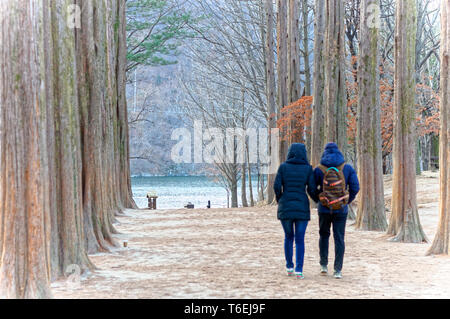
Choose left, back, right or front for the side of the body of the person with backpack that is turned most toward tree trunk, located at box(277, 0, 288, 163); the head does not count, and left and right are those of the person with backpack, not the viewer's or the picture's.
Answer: front

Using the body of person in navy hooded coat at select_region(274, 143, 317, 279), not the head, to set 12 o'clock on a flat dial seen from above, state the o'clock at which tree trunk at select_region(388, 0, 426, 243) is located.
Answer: The tree trunk is roughly at 1 o'clock from the person in navy hooded coat.

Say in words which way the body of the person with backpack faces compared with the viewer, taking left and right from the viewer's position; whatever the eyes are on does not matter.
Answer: facing away from the viewer

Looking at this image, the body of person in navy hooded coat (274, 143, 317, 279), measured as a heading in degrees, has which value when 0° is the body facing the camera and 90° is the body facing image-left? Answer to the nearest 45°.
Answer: approximately 180°

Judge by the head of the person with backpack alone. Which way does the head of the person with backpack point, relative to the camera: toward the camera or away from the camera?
away from the camera

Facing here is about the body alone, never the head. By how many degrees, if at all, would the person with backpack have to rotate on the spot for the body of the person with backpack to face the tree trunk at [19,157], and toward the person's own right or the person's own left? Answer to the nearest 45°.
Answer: approximately 135° to the person's own left

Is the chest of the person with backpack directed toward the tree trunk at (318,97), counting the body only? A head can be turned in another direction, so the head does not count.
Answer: yes

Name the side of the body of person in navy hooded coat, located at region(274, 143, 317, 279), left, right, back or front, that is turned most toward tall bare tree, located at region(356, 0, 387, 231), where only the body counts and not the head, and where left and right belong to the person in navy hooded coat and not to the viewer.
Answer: front

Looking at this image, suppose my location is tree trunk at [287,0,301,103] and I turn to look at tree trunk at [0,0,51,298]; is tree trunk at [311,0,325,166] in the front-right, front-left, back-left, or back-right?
front-left

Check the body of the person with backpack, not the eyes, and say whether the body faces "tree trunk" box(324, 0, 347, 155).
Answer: yes

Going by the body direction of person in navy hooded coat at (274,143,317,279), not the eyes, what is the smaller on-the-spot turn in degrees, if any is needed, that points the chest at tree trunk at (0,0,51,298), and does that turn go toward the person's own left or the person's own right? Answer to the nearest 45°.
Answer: approximately 135° to the person's own left

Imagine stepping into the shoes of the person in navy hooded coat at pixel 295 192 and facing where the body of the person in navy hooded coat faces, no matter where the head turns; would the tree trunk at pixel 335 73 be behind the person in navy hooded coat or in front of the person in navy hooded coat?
in front
